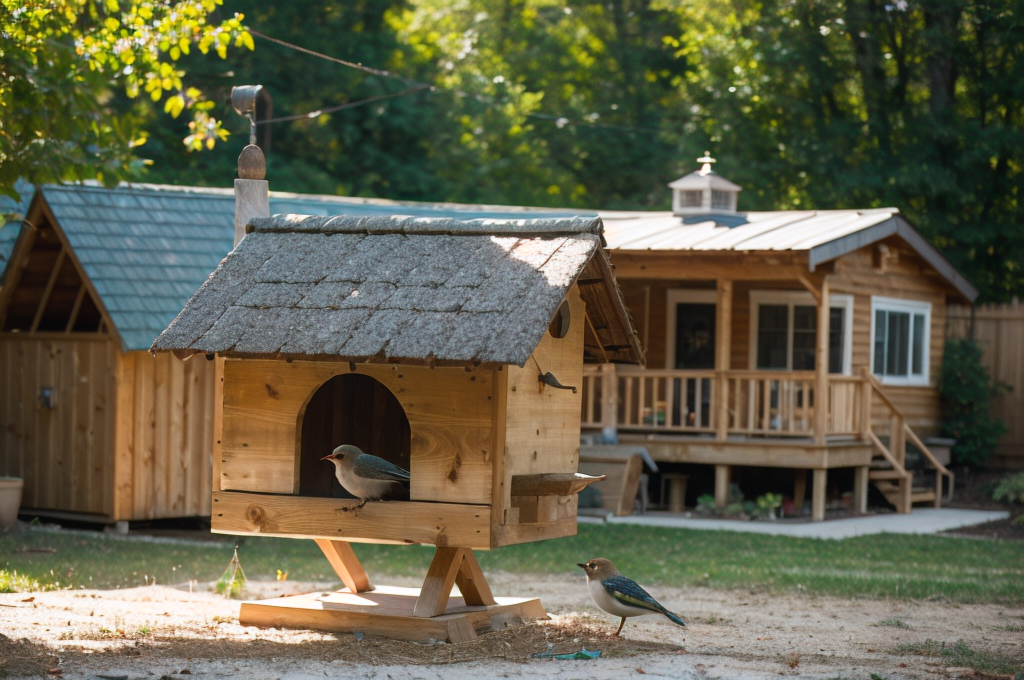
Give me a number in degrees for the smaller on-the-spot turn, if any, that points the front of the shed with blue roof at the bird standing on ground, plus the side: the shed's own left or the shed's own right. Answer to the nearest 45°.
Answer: approximately 90° to the shed's own left

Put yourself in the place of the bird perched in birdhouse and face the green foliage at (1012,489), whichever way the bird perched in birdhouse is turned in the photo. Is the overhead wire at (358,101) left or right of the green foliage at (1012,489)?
left

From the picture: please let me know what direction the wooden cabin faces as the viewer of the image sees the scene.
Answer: facing the viewer and to the left of the viewer

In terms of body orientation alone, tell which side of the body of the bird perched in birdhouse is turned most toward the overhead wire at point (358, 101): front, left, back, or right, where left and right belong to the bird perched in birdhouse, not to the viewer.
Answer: right

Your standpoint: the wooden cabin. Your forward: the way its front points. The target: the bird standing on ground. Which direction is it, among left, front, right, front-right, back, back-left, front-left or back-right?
front-left

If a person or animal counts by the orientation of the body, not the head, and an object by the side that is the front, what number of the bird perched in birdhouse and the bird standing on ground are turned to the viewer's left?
2

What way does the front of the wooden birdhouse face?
toward the camera

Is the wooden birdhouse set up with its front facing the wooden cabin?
no

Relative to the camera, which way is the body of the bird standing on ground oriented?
to the viewer's left

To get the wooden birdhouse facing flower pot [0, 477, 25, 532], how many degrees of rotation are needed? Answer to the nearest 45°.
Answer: approximately 135° to its right

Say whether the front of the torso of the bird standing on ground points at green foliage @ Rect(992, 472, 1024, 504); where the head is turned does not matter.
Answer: no

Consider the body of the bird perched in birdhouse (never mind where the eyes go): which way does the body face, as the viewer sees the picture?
to the viewer's left

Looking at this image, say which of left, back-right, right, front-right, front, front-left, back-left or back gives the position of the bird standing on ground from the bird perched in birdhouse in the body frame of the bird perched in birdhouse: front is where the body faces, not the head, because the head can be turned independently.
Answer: back

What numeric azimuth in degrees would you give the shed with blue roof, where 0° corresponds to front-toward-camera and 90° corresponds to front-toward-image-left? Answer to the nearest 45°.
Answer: approximately 45°

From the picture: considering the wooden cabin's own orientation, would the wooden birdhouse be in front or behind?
in front

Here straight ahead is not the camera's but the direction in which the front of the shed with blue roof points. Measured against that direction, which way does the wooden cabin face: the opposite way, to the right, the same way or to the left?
the same way

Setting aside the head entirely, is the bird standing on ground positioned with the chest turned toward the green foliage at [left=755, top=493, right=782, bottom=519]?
no
